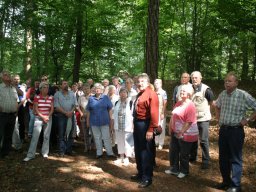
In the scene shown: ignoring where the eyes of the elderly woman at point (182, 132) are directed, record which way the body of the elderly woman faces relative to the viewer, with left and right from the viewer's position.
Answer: facing the viewer and to the left of the viewer

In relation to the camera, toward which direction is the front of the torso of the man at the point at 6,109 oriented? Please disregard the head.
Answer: toward the camera

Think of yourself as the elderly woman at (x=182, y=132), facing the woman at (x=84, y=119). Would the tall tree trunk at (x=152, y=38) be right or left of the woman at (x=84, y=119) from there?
right

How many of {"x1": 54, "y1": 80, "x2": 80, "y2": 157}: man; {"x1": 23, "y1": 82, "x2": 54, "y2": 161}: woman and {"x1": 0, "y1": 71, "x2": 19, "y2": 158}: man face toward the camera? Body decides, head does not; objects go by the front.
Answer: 3

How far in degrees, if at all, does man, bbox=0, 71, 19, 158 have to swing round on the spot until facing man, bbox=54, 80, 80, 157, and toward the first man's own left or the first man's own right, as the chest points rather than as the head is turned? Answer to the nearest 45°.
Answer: approximately 90° to the first man's own left

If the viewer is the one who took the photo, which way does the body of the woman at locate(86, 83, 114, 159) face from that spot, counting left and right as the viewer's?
facing the viewer

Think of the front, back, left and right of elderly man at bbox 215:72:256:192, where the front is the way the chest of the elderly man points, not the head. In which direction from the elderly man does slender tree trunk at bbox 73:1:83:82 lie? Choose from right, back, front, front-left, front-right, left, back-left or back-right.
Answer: right

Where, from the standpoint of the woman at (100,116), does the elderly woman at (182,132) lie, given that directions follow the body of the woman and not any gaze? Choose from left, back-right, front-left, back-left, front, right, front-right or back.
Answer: front-left

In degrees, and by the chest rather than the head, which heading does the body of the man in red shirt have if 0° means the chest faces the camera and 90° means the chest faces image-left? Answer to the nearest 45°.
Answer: approximately 45°

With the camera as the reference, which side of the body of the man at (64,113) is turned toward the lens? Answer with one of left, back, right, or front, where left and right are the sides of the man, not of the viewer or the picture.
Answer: front

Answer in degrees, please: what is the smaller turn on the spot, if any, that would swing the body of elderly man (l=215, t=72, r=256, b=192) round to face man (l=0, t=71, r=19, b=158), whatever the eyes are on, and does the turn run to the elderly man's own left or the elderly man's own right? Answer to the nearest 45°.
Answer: approximately 45° to the elderly man's own right

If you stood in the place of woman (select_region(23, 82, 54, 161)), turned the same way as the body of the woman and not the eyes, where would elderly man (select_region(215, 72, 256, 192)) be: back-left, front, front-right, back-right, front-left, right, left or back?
front-left

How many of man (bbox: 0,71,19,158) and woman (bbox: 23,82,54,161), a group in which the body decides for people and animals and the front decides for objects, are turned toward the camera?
2

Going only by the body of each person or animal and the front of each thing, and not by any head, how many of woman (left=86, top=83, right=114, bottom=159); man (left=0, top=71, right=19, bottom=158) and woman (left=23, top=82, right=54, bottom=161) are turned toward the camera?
3

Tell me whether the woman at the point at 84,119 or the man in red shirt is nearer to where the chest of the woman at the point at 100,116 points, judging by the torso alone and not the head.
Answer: the man in red shirt
